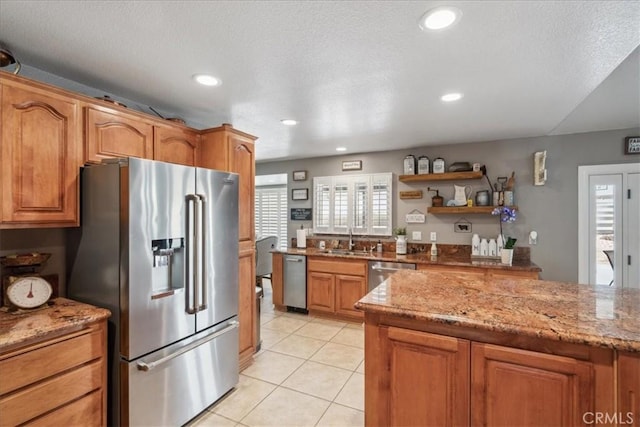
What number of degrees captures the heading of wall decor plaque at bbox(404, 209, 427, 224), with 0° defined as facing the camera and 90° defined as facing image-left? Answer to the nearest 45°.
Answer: approximately 0°

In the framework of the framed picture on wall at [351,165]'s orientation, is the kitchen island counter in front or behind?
in front

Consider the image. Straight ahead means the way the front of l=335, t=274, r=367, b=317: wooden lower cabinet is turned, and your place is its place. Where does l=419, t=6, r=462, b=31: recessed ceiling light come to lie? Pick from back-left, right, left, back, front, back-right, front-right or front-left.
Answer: front-left

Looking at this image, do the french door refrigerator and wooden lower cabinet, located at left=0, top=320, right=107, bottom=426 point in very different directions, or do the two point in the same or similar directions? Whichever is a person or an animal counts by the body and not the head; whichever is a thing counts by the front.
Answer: same or similar directions

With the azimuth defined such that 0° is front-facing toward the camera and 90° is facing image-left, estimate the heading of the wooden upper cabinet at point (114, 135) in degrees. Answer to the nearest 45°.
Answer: approximately 315°

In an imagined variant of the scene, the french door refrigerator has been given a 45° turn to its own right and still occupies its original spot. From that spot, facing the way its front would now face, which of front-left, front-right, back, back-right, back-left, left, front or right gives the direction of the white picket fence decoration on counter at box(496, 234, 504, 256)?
left

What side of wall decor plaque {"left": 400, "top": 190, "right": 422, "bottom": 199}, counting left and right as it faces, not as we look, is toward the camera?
front

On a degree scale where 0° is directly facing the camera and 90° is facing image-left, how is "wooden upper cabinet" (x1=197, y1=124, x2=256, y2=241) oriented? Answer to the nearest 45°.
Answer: approximately 315°

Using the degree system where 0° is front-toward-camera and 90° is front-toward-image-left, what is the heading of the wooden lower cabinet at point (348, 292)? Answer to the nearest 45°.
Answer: approximately 45°

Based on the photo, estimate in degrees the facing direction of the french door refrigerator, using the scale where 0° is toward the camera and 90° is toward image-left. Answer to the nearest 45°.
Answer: approximately 315°

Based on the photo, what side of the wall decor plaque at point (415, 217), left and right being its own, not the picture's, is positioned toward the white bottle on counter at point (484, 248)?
left

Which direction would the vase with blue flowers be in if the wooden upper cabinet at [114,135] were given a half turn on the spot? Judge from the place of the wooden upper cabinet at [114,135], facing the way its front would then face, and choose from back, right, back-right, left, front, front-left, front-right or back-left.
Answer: back-right

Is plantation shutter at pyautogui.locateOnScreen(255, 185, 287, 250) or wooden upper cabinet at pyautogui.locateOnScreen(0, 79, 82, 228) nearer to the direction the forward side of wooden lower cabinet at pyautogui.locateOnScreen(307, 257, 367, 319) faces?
the wooden upper cabinet

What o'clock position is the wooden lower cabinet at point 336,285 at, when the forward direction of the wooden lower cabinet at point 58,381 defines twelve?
the wooden lower cabinet at point 336,285 is roughly at 10 o'clock from the wooden lower cabinet at point 58,381.

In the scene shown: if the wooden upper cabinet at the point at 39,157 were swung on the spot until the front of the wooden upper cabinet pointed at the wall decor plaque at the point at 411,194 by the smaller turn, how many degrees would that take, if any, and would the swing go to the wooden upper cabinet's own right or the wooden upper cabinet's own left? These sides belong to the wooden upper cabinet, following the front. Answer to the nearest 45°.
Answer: approximately 45° to the wooden upper cabinet's own left

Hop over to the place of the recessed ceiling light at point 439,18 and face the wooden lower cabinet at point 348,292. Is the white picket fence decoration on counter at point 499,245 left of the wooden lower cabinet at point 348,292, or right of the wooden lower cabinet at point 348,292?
right

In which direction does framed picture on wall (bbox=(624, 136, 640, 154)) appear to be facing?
toward the camera

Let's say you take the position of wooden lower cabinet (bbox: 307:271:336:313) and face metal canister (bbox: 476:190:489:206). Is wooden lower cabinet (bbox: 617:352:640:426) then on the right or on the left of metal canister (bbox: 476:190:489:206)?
right

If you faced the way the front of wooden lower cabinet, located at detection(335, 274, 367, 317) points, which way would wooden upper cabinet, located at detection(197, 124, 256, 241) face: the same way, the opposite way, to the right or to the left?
to the left
